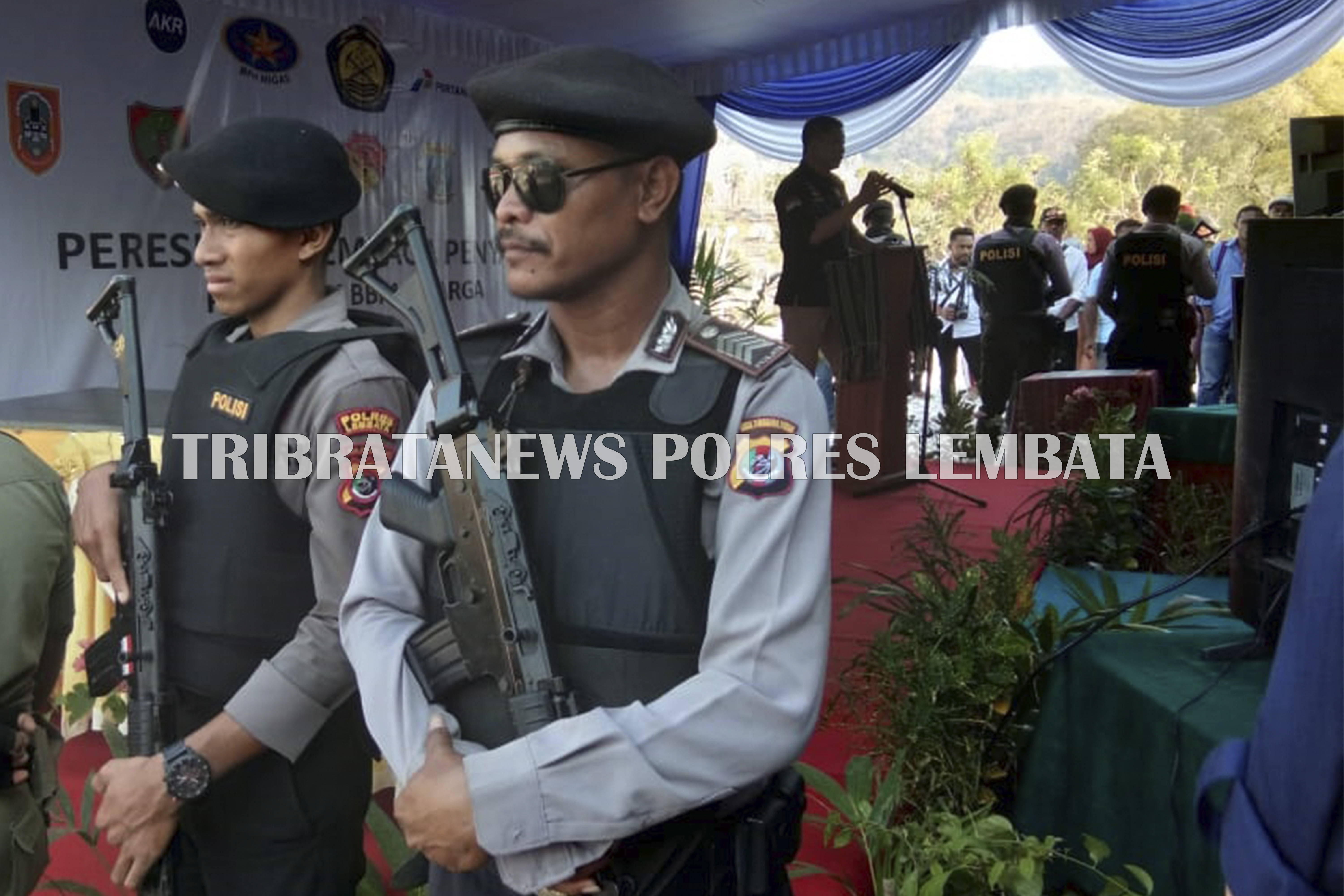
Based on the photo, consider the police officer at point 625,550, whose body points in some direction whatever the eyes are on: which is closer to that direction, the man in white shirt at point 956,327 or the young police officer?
the young police officer

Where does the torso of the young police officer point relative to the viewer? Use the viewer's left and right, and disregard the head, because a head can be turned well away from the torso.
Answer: facing the viewer and to the left of the viewer

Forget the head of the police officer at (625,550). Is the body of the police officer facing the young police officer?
no

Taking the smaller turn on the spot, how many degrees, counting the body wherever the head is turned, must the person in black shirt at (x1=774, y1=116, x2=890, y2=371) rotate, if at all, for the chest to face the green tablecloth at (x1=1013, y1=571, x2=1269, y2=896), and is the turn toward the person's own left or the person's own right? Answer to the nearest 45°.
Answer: approximately 90° to the person's own right

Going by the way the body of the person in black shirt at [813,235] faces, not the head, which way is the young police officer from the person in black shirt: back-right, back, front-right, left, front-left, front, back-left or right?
right

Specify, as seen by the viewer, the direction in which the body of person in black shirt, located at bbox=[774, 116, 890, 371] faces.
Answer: to the viewer's right

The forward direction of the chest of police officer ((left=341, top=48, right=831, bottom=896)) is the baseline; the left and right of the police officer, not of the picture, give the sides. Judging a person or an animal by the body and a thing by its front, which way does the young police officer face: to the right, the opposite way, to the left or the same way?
the same way

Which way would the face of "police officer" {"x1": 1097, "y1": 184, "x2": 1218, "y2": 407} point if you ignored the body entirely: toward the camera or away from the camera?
away from the camera

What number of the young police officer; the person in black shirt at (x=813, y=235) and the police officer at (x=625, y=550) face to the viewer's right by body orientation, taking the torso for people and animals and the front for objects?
1

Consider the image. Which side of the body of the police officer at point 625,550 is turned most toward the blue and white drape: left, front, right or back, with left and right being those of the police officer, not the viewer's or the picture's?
back

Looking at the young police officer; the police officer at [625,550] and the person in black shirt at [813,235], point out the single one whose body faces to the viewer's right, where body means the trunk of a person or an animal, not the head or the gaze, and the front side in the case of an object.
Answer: the person in black shirt

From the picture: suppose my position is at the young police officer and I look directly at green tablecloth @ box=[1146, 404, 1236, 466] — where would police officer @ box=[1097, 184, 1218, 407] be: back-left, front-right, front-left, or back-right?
front-left

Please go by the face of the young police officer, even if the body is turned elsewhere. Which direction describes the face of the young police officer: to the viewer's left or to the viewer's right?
to the viewer's left

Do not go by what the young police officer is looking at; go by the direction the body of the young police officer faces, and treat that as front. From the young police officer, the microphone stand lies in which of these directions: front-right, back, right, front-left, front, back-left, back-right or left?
back

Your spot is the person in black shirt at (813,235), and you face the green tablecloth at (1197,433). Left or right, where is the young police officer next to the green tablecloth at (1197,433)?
right

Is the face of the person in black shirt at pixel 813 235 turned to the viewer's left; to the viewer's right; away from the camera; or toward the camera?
to the viewer's right

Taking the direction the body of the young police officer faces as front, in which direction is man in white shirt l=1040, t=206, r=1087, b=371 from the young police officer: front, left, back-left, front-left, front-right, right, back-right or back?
back

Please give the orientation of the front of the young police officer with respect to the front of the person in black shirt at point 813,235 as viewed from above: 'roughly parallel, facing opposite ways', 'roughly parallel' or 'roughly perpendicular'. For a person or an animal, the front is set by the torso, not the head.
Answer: roughly perpendicular
